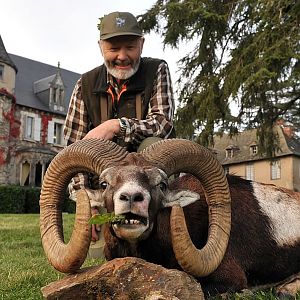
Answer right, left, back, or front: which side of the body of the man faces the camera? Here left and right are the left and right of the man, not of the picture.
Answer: front

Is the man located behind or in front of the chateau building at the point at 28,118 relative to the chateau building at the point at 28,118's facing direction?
in front

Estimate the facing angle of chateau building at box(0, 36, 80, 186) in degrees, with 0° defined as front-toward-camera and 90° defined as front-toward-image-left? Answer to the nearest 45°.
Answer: approximately 315°

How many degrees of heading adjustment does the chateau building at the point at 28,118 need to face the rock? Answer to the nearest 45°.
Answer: approximately 45° to its right

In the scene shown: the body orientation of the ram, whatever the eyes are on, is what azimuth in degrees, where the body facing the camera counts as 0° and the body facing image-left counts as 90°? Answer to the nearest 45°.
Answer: approximately 45°

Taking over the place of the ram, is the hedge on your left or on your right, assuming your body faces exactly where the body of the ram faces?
on your right

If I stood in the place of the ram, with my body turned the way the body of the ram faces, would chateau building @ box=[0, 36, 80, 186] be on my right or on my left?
on my right

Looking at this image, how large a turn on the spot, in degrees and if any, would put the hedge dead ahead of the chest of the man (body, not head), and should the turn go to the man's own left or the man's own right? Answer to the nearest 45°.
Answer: approximately 180°
